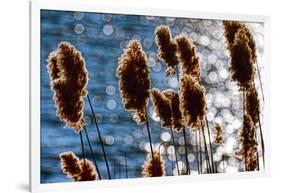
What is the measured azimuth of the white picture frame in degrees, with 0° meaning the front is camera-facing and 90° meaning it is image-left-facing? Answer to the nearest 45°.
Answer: approximately 315°
